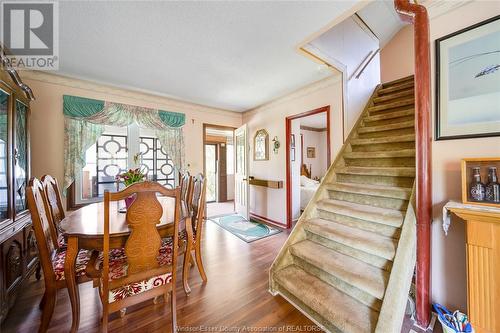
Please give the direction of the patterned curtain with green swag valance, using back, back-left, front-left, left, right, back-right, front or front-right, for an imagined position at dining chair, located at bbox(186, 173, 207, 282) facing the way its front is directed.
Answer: front-right

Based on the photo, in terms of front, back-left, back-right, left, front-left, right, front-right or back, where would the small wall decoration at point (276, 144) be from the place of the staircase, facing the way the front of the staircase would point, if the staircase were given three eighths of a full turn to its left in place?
back-left

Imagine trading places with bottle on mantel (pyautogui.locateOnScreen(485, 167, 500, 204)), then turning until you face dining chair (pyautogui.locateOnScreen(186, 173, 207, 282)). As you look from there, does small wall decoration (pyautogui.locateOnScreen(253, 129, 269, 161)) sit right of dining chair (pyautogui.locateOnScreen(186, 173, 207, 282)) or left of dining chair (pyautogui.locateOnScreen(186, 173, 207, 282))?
right

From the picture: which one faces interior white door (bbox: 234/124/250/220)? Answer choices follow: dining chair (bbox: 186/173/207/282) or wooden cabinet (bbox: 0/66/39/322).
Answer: the wooden cabinet

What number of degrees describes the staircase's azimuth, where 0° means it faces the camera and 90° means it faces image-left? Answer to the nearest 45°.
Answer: approximately 45°

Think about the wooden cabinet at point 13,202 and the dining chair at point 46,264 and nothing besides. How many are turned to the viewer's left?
0

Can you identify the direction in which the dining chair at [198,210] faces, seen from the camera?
facing to the left of the viewer

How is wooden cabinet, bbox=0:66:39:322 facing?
to the viewer's right

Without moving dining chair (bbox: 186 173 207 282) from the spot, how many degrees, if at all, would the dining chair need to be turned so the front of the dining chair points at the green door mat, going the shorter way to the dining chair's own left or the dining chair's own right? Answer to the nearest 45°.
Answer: approximately 135° to the dining chair's own right

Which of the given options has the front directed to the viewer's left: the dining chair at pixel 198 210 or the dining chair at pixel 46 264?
the dining chair at pixel 198 210

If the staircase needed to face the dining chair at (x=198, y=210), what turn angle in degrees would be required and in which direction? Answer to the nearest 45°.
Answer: approximately 45° to its right

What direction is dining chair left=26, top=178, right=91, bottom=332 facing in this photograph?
to the viewer's right
